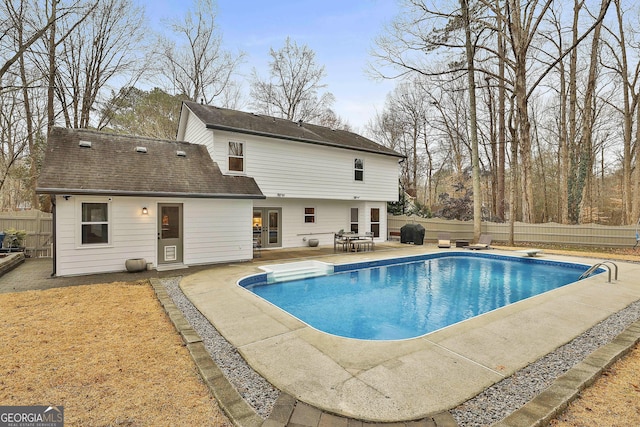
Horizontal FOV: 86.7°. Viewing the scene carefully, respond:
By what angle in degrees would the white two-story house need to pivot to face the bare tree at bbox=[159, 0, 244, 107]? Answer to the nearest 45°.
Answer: approximately 45° to its right

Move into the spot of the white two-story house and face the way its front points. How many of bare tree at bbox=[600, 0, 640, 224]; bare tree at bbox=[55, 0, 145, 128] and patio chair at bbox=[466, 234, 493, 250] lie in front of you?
1

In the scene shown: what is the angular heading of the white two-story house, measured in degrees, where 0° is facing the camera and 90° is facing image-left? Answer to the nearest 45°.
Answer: approximately 135°
